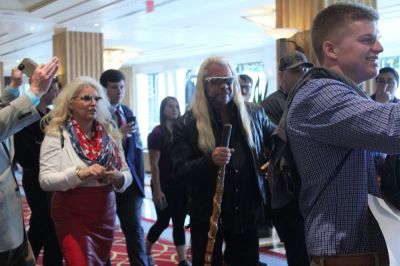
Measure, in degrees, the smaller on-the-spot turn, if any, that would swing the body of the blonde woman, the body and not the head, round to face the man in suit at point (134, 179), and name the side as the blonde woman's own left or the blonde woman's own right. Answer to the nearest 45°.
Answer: approximately 90° to the blonde woman's own left

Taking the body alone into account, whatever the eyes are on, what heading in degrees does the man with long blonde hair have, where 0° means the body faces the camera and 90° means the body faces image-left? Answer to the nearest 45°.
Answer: approximately 0°

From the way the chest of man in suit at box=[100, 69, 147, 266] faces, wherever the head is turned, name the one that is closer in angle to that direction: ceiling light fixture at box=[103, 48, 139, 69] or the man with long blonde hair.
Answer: the man with long blonde hair

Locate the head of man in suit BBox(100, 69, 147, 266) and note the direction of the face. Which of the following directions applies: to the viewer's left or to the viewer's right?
to the viewer's right

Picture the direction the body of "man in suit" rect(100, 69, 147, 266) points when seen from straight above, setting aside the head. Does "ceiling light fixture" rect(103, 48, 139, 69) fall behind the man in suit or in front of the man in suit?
behind

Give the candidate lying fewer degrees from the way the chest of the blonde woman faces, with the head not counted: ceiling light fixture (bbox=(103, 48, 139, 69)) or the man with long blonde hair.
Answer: the man with long blonde hair

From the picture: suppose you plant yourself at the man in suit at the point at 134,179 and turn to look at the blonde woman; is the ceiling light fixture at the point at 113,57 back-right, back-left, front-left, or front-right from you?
back-right

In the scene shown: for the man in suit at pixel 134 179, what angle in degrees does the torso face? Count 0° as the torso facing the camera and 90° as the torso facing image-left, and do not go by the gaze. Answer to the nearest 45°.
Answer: approximately 315°

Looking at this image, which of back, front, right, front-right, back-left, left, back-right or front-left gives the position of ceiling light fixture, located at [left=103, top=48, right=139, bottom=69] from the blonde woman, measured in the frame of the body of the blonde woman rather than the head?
back-left

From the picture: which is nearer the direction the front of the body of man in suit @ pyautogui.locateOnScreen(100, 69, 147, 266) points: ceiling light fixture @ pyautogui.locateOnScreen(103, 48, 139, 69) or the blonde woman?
the blonde woman
